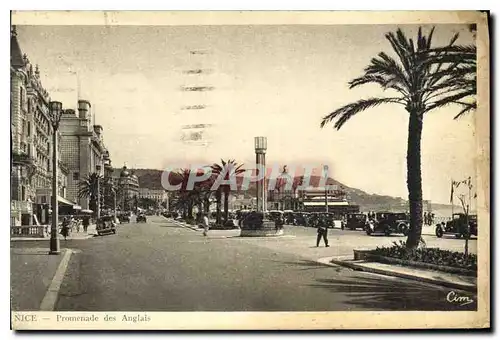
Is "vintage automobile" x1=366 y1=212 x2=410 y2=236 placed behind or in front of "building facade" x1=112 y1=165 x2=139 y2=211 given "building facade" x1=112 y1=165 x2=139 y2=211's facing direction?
in front

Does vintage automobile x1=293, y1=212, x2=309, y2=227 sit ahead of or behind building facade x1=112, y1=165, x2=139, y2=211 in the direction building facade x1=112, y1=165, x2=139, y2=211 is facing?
ahead

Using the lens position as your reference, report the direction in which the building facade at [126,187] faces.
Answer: facing the viewer and to the right of the viewer
